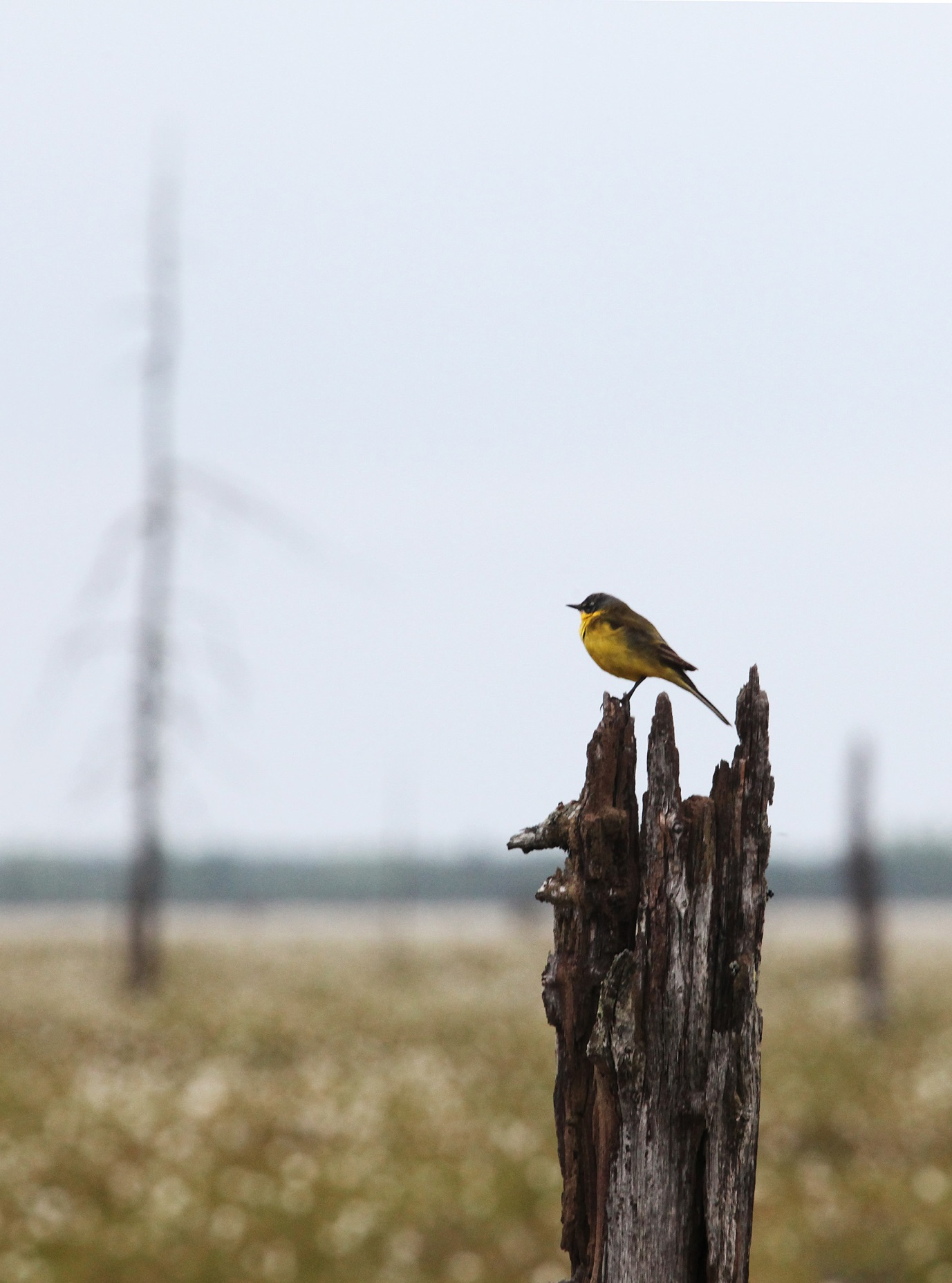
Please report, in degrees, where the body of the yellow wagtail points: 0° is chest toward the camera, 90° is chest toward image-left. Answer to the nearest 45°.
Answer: approximately 90°

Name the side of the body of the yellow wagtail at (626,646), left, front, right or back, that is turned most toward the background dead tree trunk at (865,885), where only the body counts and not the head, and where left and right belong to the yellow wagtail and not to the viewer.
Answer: right
